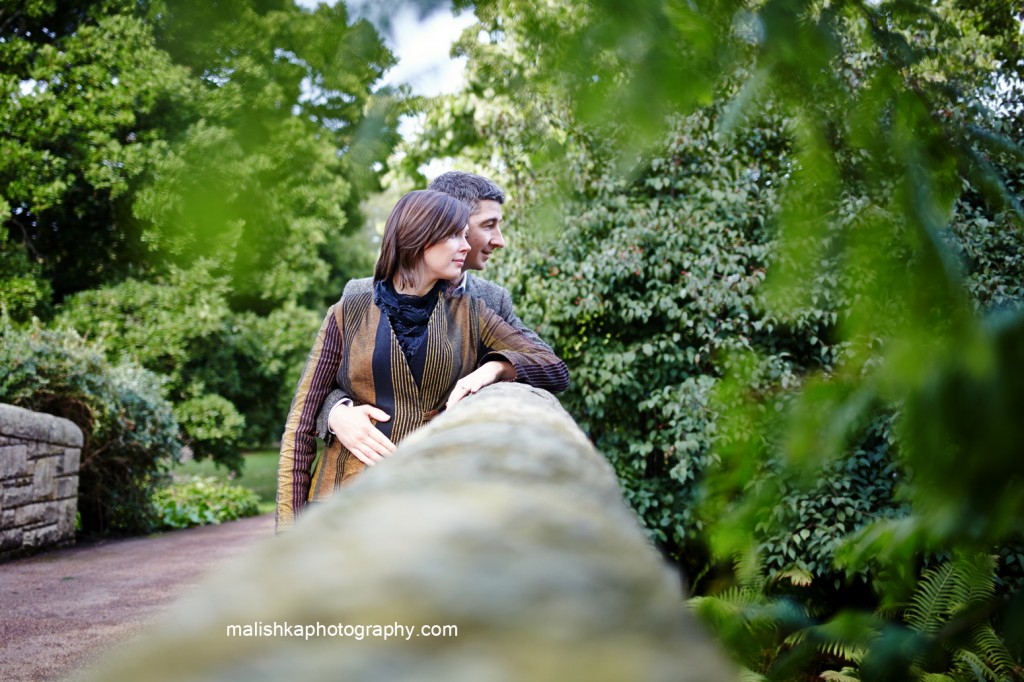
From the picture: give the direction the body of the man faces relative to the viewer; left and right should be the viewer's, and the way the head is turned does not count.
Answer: facing the viewer and to the right of the viewer

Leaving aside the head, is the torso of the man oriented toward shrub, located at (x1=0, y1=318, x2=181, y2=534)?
no

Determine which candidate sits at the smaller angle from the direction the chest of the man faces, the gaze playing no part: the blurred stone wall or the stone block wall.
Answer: the blurred stone wall

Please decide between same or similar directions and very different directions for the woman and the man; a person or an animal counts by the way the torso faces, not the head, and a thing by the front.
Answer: same or similar directions

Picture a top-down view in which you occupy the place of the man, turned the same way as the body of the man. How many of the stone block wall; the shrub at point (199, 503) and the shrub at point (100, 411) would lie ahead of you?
0

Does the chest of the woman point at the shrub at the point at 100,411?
no

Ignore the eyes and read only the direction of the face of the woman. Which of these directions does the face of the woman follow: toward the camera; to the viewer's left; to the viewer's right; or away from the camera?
to the viewer's right

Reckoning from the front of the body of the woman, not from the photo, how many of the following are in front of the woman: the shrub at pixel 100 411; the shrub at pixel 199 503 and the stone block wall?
0

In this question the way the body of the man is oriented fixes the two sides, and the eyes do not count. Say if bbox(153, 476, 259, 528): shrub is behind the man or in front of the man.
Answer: behind
